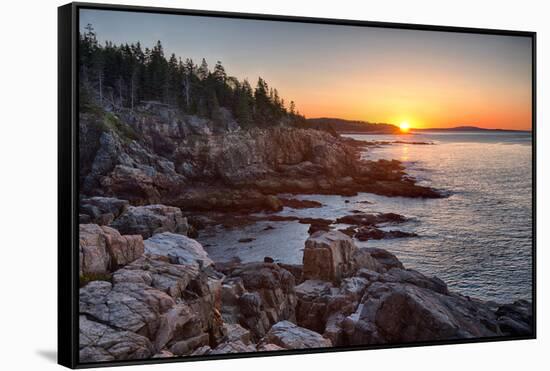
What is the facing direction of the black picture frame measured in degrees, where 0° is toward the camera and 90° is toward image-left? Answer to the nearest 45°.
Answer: approximately 315°
